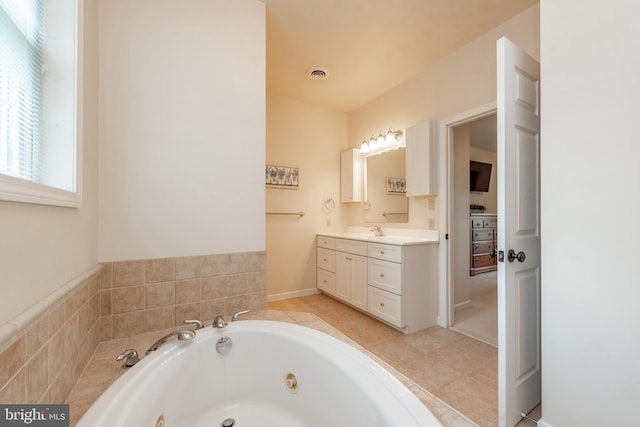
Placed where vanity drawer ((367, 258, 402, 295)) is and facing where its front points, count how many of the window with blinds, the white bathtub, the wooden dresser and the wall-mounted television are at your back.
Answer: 2

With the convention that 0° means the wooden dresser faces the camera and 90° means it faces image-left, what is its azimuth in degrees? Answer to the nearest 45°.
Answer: approximately 315°

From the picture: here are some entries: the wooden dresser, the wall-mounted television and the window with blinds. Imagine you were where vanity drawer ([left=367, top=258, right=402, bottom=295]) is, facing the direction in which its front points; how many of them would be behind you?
2

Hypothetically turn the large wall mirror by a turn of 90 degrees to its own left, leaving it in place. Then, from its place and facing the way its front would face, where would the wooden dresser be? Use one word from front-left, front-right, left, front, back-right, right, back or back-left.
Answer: left

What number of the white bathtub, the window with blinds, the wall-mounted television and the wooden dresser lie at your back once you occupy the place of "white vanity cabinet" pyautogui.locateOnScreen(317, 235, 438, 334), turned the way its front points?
2

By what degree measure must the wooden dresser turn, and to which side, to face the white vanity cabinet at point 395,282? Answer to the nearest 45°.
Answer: approximately 45° to its right

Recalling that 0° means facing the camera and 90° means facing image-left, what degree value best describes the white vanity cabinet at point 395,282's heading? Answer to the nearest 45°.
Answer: approximately 45°
